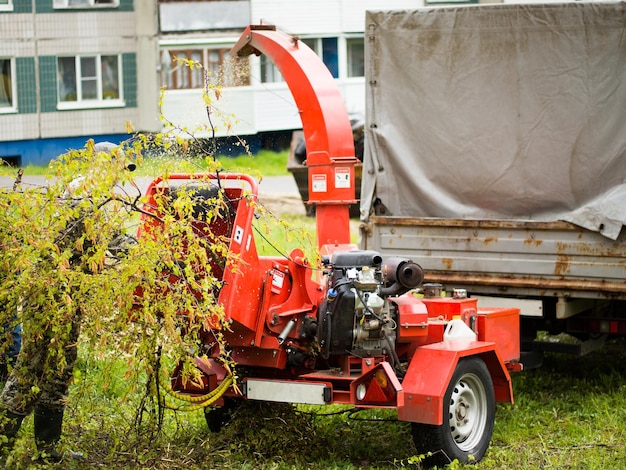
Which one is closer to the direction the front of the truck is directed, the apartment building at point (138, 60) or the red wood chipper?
the apartment building

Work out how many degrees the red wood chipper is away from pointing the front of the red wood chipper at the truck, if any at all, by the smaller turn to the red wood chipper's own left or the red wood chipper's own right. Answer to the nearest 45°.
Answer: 0° — it already faces it

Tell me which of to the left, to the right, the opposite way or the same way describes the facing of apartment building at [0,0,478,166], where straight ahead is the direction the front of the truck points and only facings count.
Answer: the opposite way

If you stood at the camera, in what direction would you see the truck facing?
facing away from the viewer

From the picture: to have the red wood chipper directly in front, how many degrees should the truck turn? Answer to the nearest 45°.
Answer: approximately 135° to its left

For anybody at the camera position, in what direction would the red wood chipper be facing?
facing away from the viewer and to the right of the viewer

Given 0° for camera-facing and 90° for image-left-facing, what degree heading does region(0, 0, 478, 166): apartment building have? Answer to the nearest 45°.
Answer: approximately 0°

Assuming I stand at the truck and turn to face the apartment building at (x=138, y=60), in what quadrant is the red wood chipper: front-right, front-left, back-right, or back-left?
back-left

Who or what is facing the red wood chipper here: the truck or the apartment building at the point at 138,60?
the apartment building
